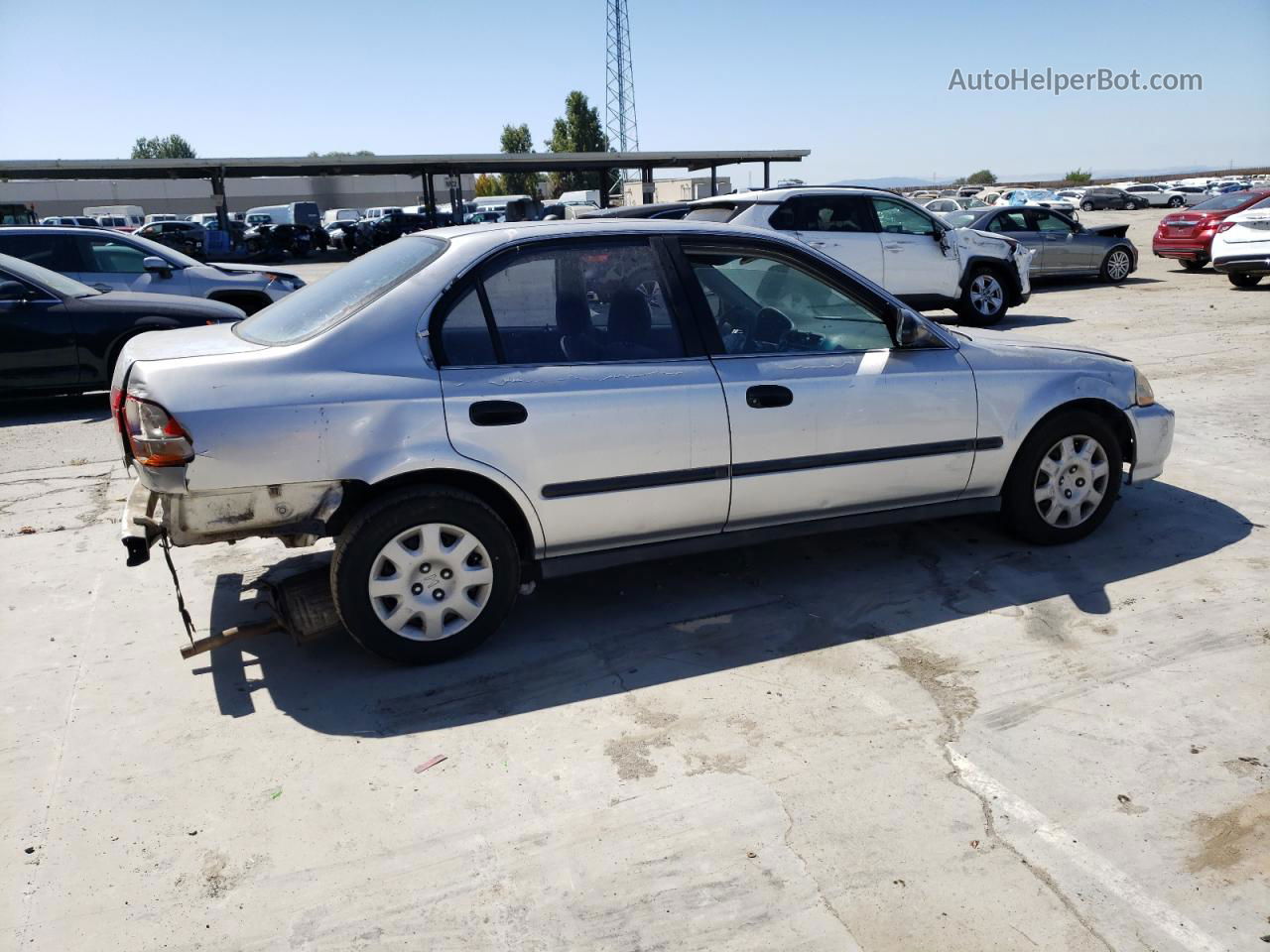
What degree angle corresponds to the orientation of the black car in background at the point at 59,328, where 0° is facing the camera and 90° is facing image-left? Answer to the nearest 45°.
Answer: approximately 270°

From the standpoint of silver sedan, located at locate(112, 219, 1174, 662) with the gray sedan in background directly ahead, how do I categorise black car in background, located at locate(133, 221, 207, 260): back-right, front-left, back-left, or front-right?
front-left

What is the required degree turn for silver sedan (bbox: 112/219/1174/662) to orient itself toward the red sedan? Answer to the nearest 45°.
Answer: approximately 45° to its left

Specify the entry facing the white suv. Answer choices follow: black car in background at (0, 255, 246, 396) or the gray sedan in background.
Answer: the black car in background

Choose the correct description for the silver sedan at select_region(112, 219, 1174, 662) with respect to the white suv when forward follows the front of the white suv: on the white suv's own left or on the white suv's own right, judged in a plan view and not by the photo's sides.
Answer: on the white suv's own right

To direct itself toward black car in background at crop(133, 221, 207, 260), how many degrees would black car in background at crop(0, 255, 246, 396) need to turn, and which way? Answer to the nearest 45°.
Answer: approximately 90° to its left

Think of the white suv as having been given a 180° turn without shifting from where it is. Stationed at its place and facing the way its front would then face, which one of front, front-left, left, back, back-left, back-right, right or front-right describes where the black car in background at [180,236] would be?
front-right

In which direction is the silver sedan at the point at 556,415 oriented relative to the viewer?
to the viewer's right

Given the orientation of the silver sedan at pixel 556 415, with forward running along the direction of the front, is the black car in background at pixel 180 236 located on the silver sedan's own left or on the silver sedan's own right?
on the silver sedan's own left

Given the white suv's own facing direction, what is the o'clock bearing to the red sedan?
The red sedan is roughly at 10 o'clock from the white suv.

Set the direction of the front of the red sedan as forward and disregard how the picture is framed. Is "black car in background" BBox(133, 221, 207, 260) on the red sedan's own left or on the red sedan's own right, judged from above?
on the red sedan's own left

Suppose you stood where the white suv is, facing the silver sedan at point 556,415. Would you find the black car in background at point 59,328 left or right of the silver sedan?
right
